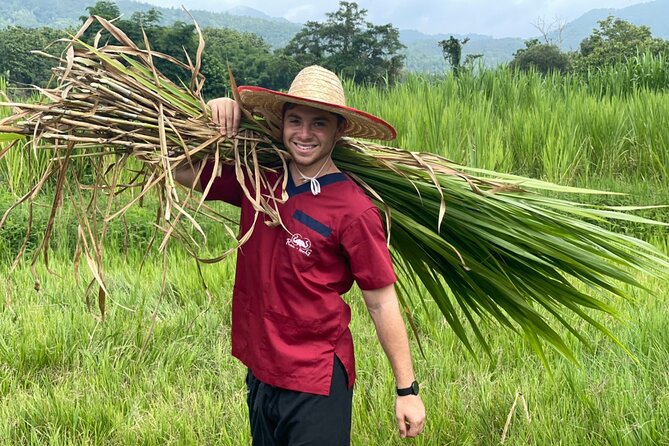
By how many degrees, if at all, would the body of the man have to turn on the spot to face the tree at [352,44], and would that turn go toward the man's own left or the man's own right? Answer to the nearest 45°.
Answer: approximately 135° to the man's own right

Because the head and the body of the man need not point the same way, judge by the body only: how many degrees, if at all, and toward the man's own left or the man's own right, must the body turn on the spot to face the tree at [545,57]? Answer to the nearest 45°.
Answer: approximately 135° to the man's own right

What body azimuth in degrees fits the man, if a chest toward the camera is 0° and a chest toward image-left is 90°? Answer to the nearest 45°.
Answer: approximately 45°
